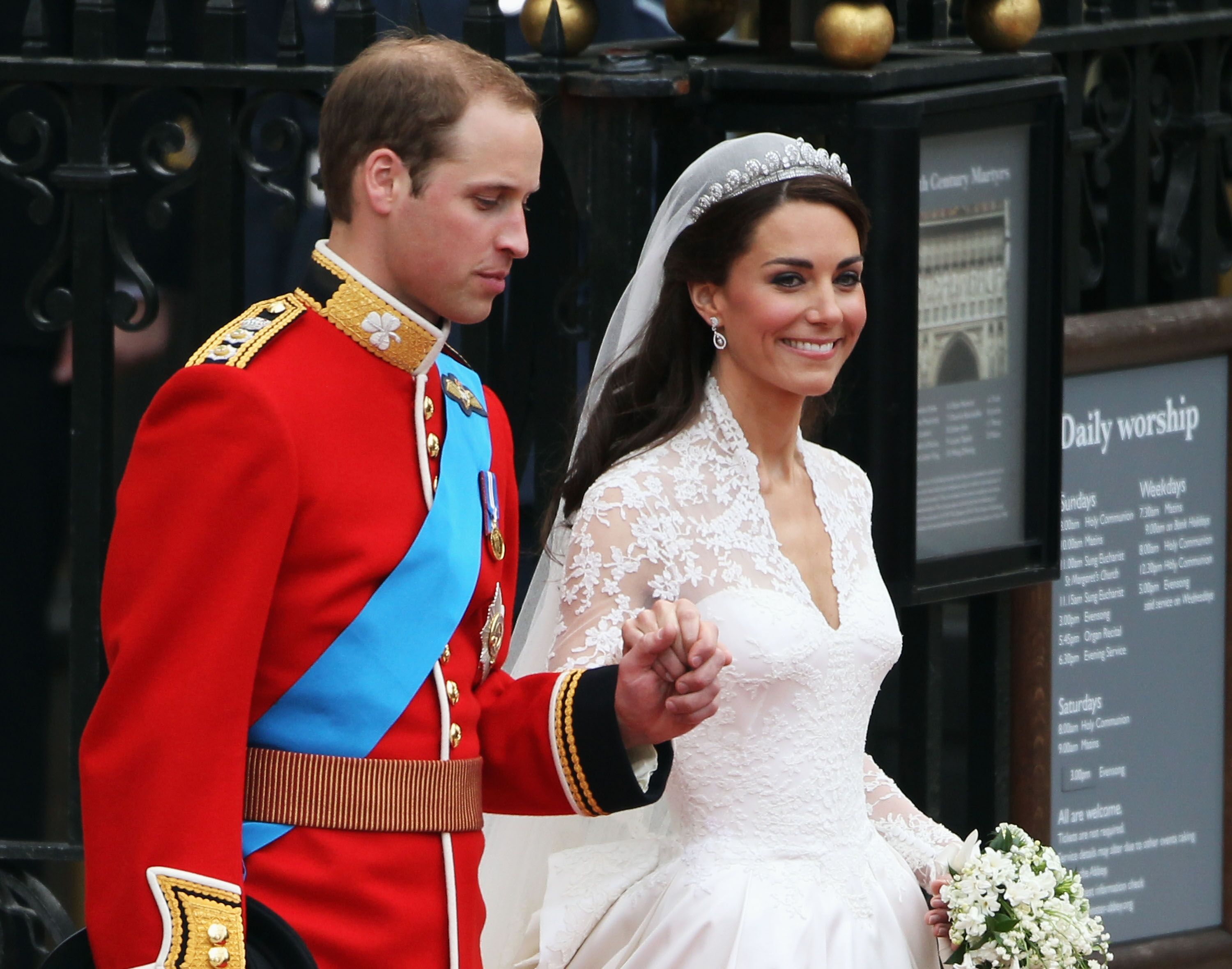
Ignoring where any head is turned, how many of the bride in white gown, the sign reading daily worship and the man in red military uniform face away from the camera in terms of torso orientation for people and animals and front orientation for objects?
0

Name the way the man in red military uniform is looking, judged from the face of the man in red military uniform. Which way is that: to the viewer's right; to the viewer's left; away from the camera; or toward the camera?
to the viewer's right

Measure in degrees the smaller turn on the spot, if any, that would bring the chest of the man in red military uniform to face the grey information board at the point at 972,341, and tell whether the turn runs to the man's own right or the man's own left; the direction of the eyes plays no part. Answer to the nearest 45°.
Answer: approximately 90° to the man's own left

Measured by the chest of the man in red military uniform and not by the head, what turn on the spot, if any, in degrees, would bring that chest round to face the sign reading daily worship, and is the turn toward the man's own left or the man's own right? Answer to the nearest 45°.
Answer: approximately 90° to the man's own left

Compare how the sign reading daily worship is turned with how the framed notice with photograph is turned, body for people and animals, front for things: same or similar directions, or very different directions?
same or similar directions

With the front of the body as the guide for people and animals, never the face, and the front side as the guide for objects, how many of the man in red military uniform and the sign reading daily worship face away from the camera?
0

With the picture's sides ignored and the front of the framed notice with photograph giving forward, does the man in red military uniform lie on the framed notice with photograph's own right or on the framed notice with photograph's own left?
on the framed notice with photograph's own right

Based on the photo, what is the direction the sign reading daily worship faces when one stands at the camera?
facing the viewer and to the right of the viewer

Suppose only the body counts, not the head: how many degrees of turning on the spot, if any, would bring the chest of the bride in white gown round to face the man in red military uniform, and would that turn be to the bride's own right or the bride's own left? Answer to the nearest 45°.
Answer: approximately 90° to the bride's own right

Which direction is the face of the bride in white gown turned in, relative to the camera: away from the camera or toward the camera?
toward the camera

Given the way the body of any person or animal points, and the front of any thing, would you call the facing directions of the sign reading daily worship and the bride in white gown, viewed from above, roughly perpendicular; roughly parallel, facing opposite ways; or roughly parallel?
roughly parallel
